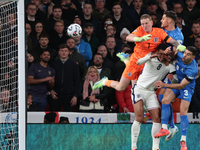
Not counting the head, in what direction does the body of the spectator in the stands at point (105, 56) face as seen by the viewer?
toward the camera

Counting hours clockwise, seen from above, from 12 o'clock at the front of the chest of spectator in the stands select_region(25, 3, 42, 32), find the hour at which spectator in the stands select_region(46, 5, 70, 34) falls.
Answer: spectator in the stands select_region(46, 5, 70, 34) is roughly at 9 o'clock from spectator in the stands select_region(25, 3, 42, 32).

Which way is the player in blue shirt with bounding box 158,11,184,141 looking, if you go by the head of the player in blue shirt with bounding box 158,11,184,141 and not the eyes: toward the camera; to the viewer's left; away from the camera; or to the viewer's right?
to the viewer's left

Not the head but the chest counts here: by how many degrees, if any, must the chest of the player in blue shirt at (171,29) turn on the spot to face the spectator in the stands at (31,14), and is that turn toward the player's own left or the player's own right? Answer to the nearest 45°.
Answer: approximately 45° to the player's own right

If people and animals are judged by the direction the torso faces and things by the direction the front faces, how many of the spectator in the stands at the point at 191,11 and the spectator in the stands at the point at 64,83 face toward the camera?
2

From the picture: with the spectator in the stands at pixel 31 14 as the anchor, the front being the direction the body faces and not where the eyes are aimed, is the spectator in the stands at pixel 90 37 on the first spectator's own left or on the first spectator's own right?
on the first spectator's own left

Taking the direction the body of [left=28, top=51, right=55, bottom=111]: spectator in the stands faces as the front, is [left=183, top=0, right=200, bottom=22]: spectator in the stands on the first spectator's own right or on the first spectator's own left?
on the first spectator's own left

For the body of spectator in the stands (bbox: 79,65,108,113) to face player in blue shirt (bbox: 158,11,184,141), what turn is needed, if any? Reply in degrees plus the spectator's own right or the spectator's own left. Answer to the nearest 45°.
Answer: approximately 45° to the spectator's own left

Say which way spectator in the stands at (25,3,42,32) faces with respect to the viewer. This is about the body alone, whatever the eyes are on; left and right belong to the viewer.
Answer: facing the viewer

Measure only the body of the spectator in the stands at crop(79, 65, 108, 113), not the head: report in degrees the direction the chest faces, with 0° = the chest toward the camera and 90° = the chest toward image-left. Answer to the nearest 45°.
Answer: approximately 0°

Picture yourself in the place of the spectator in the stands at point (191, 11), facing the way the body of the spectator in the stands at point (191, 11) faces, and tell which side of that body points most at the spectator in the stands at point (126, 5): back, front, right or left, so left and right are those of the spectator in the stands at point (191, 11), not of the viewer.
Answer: right

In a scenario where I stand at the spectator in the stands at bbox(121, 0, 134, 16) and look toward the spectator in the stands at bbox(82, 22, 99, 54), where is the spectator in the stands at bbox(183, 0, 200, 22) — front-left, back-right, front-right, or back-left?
back-left

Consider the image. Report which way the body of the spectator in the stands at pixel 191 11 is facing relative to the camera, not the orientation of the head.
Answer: toward the camera

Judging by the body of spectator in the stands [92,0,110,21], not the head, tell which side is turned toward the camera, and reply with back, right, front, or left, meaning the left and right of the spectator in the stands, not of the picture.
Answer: front
